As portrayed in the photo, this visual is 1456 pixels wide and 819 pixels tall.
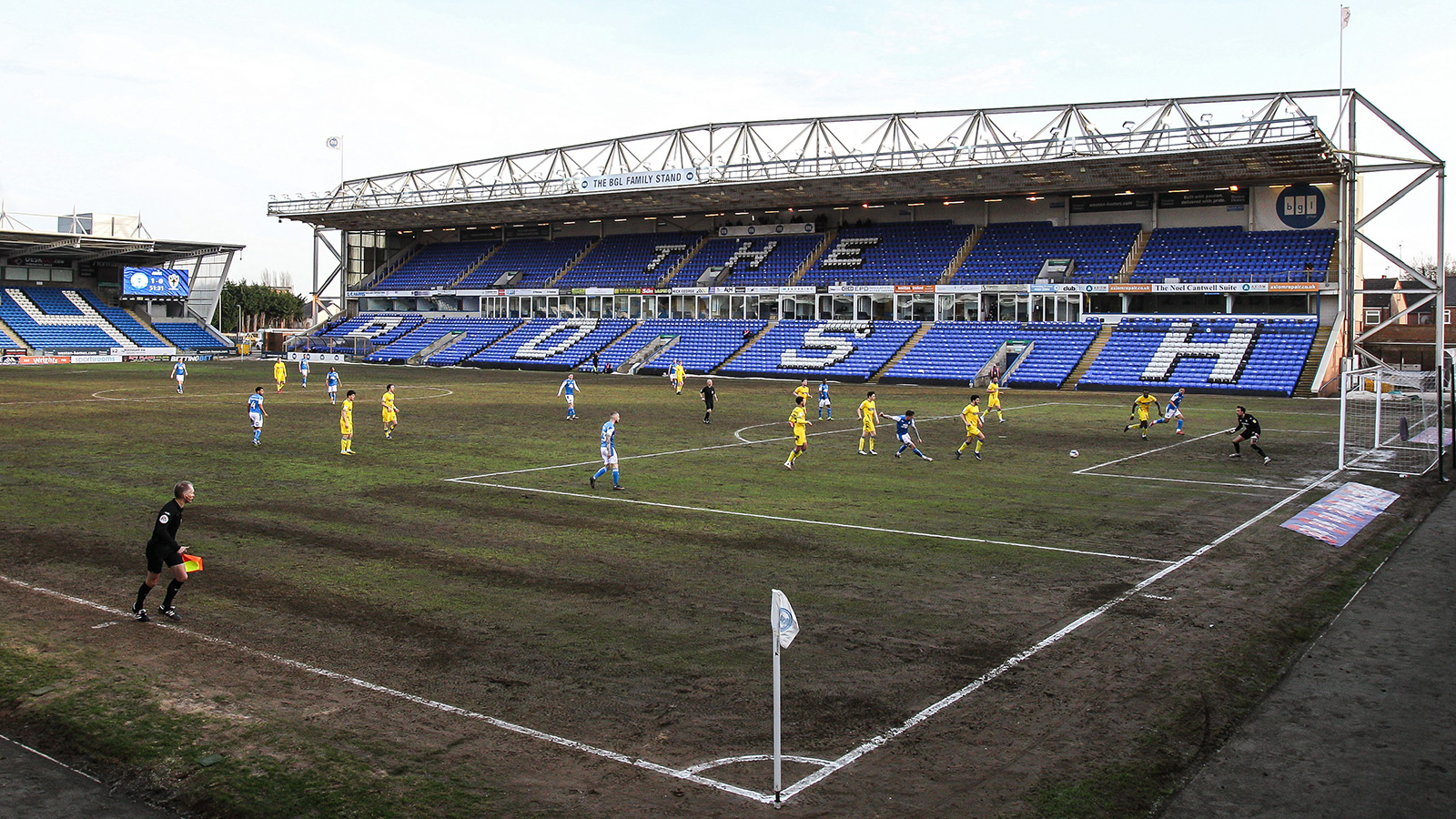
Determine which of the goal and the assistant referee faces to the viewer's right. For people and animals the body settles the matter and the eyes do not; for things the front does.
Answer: the assistant referee

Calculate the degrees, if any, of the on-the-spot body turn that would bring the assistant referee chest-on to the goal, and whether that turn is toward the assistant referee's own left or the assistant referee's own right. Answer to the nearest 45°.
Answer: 0° — they already face it

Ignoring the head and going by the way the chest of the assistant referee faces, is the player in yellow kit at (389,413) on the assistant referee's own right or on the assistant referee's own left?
on the assistant referee's own left

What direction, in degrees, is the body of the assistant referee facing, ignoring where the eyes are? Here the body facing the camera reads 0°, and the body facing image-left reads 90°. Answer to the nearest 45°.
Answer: approximately 270°

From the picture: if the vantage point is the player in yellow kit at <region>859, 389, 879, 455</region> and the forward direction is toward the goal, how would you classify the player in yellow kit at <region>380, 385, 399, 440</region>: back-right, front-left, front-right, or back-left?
back-left

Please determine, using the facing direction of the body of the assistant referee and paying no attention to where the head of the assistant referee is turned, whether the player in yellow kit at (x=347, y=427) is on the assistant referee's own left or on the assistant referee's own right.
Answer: on the assistant referee's own left

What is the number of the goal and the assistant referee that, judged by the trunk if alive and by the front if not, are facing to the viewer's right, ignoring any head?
1

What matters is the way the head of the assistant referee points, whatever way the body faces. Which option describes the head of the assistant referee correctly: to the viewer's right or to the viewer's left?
to the viewer's right

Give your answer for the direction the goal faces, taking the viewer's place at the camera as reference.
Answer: facing to the left of the viewer

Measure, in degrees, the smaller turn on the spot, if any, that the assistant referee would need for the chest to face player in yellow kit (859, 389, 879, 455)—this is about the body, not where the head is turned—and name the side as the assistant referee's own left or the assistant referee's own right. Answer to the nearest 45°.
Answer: approximately 45° to the assistant referee's own left

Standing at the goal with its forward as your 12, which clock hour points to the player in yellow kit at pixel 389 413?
The player in yellow kit is roughly at 11 o'clock from the goal.

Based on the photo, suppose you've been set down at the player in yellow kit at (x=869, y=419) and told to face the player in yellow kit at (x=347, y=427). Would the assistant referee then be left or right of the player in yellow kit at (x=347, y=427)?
left
